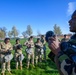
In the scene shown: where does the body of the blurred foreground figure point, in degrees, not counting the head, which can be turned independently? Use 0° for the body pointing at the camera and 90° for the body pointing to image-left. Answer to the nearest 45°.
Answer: approximately 90°
